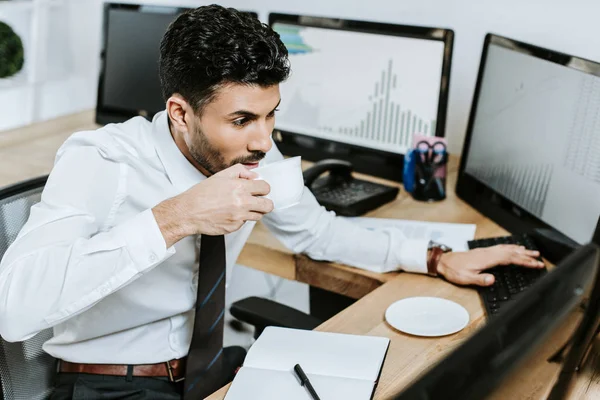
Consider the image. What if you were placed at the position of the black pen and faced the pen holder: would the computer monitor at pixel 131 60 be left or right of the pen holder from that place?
left

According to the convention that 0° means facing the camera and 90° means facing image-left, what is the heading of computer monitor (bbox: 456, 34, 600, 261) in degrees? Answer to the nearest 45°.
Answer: approximately 45°

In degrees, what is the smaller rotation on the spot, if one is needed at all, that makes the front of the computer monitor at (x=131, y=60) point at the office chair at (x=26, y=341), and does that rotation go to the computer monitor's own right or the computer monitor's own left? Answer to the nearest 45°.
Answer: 0° — it already faces it

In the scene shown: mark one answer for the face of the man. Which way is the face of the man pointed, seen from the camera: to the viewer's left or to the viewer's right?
to the viewer's right

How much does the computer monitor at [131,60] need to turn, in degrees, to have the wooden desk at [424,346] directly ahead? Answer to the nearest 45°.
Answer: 0° — it already faces it

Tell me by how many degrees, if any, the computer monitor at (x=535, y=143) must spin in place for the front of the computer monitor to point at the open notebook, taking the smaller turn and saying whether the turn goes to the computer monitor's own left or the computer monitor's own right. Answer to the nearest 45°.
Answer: approximately 45° to the computer monitor's own left

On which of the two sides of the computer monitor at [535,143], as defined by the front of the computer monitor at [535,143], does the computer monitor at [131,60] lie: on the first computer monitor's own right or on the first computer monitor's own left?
on the first computer monitor's own right

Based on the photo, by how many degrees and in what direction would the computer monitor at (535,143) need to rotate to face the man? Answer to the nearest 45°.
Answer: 0° — it already faces them

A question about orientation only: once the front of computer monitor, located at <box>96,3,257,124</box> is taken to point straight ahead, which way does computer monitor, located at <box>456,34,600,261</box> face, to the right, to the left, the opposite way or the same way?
to the right

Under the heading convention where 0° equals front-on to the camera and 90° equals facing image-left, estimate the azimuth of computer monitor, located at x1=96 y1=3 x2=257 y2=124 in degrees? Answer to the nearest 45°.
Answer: approximately 0°
